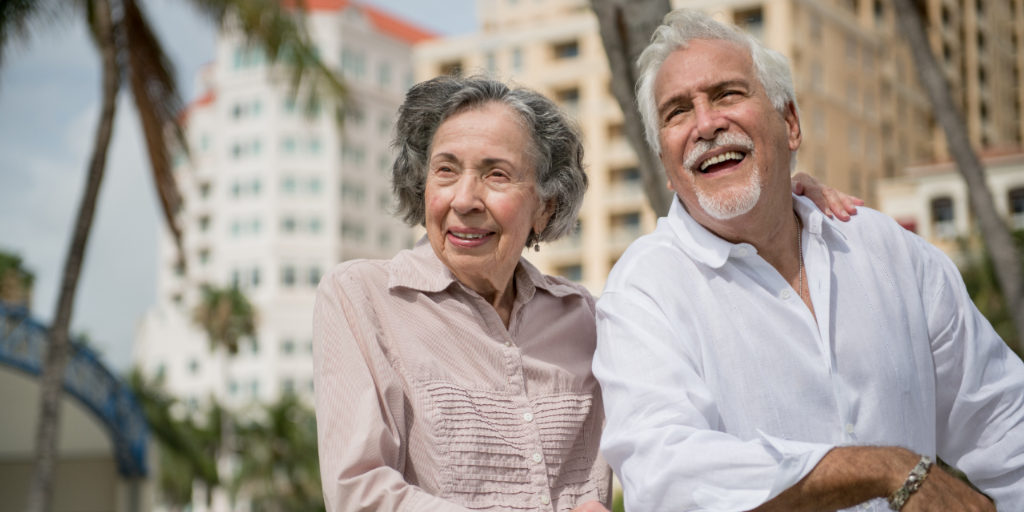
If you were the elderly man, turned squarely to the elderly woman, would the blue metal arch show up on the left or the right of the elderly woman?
right

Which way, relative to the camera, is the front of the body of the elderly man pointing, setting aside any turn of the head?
toward the camera

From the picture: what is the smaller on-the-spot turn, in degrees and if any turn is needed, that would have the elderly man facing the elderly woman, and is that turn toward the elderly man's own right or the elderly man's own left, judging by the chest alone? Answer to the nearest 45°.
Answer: approximately 90° to the elderly man's own right

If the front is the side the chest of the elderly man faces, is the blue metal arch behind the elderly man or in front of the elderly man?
behind

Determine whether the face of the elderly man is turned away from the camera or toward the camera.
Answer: toward the camera
